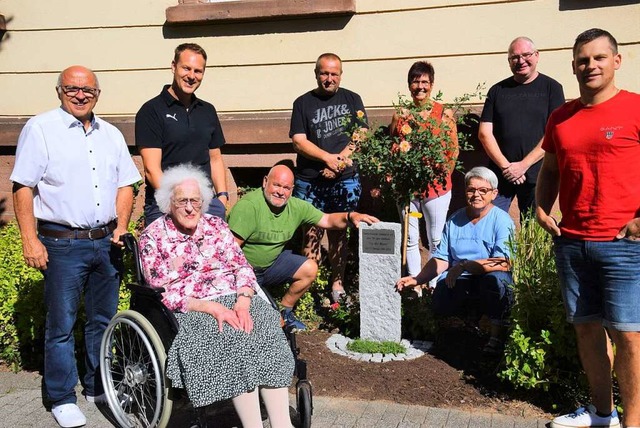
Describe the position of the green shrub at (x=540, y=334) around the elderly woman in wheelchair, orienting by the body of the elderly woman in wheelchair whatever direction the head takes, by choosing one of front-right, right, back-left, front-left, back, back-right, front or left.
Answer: front-left

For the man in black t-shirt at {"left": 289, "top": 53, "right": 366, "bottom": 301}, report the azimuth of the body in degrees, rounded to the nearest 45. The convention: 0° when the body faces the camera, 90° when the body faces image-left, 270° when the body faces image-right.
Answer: approximately 0°

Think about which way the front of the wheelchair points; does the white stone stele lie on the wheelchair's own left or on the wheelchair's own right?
on the wheelchair's own left

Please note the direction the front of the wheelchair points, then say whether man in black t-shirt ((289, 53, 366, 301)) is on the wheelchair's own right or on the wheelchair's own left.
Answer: on the wheelchair's own left

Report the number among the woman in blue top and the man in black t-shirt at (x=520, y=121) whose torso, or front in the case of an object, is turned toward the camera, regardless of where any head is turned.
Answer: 2

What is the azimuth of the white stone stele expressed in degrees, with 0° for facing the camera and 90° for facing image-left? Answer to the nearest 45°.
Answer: approximately 0°

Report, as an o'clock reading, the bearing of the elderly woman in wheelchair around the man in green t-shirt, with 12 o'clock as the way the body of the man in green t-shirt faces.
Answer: The elderly woman in wheelchair is roughly at 2 o'clock from the man in green t-shirt.
